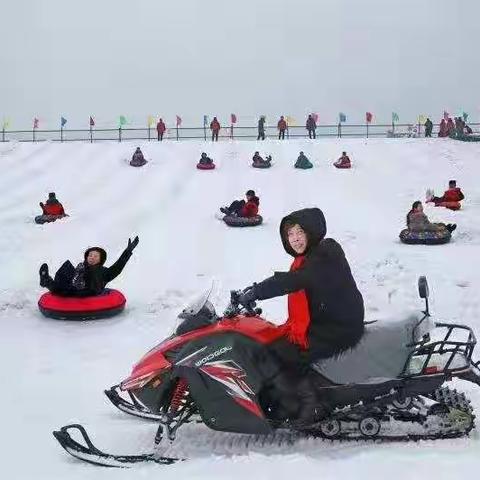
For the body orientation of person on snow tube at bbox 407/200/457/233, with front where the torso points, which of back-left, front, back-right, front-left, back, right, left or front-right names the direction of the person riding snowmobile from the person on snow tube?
right

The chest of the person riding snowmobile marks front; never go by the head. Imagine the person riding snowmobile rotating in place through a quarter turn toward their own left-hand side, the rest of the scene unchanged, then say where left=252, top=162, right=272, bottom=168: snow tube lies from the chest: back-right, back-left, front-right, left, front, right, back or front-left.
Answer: back

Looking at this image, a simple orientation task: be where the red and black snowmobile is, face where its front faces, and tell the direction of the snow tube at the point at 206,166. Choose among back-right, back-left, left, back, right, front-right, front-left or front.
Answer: right

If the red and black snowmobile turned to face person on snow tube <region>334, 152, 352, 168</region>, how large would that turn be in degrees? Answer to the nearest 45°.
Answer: approximately 90° to its right

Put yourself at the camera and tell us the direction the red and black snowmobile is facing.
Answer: facing to the left of the viewer

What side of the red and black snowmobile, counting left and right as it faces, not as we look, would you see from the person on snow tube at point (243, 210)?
right

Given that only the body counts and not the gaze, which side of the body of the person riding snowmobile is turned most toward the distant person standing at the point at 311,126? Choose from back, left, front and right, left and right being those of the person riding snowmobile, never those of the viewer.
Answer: right

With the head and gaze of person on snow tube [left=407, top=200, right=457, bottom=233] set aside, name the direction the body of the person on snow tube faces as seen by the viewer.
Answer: to the viewer's right

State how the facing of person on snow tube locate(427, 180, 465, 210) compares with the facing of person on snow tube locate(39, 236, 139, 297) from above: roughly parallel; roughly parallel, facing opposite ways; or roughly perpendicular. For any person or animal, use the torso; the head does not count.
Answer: roughly perpendicular

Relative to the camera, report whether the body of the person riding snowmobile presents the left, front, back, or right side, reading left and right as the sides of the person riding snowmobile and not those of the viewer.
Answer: left

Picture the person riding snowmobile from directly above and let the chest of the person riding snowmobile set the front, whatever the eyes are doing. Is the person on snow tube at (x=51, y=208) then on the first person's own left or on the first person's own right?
on the first person's own right
